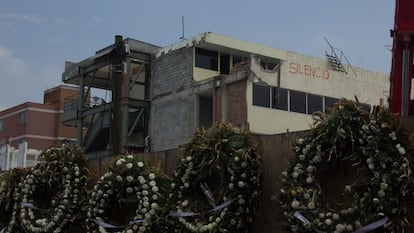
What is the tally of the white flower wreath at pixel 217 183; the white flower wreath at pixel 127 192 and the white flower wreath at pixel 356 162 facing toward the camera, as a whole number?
3

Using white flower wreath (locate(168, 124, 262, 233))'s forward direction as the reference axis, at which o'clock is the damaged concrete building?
The damaged concrete building is roughly at 6 o'clock from the white flower wreath.

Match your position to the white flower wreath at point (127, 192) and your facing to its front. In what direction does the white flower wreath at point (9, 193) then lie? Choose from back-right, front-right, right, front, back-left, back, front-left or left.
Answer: back-right

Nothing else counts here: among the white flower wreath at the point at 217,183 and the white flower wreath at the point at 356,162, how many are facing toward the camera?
2

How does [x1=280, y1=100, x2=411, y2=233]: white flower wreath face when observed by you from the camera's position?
facing the viewer

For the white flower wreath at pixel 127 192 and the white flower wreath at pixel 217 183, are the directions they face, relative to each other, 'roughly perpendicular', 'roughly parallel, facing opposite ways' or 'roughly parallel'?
roughly parallel

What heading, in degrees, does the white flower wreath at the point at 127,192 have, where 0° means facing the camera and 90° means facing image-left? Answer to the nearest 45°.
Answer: approximately 0°

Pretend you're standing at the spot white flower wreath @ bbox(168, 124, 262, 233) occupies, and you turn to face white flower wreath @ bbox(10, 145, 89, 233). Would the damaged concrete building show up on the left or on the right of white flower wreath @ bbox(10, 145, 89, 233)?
right
